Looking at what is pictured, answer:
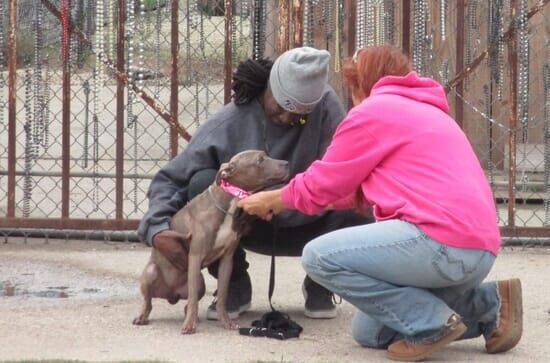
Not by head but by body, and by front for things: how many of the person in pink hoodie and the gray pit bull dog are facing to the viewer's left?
1

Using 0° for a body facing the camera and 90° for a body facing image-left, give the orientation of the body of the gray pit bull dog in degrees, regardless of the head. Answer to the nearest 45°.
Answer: approximately 315°

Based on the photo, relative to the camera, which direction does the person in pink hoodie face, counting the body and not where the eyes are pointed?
to the viewer's left

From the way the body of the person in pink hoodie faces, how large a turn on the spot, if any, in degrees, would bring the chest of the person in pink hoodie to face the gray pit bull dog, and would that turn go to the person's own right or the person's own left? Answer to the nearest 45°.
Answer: approximately 45° to the person's own right

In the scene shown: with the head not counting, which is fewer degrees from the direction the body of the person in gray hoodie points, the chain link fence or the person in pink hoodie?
the person in pink hoodie

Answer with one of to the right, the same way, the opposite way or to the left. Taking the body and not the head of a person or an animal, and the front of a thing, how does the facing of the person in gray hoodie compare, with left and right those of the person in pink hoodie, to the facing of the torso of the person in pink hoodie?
to the left

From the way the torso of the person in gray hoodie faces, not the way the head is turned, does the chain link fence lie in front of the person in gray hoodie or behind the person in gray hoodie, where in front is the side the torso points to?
behind

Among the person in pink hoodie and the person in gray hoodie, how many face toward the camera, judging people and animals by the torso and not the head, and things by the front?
1

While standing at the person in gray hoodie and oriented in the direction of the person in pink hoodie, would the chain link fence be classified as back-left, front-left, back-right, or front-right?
back-left

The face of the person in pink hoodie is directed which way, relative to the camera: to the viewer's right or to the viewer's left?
to the viewer's left
